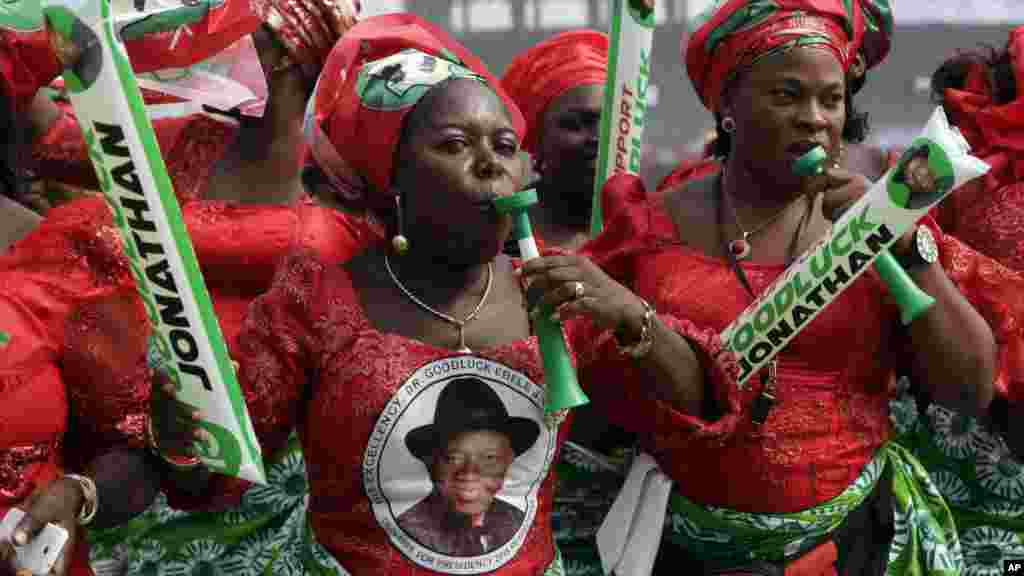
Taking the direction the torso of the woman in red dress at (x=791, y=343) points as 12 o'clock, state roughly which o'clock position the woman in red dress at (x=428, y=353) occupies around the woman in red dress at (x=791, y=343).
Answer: the woman in red dress at (x=428, y=353) is roughly at 2 o'clock from the woman in red dress at (x=791, y=343).

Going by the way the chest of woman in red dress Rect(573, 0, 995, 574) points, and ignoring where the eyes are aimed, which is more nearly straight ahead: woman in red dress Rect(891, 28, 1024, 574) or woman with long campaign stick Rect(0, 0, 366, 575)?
the woman with long campaign stick

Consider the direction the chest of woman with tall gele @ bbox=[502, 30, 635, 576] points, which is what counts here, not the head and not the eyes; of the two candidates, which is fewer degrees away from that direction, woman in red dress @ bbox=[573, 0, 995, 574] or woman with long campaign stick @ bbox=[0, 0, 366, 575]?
the woman in red dress

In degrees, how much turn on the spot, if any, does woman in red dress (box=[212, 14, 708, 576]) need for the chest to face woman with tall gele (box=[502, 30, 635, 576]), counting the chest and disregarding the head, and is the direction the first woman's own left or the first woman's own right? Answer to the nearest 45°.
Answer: approximately 135° to the first woman's own left

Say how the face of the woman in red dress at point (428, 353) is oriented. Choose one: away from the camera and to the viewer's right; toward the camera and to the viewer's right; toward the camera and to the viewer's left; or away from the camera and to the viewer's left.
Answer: toward the camera and to the viewer's right

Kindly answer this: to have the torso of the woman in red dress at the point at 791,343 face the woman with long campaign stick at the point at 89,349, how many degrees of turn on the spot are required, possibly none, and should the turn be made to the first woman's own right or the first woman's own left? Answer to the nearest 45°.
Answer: approximately 45° to the first woman's own right

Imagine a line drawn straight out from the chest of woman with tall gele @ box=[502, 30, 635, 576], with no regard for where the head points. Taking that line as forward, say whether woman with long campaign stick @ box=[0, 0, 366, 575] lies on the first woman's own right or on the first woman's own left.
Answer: on the first woman's own right

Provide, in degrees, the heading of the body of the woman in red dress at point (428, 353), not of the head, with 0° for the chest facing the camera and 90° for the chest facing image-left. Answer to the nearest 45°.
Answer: approximately 315°

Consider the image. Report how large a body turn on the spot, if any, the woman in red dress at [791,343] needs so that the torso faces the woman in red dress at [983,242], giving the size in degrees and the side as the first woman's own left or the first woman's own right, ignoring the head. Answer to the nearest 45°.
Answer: approximately 135° to the first woman's own left
